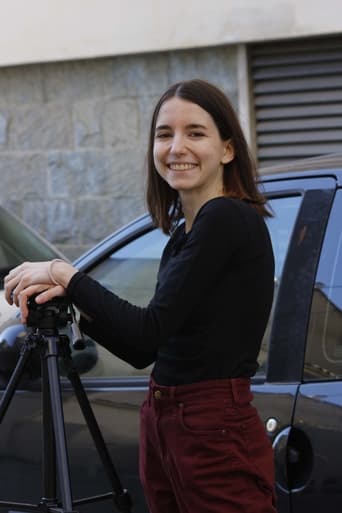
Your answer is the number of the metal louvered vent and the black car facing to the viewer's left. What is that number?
1

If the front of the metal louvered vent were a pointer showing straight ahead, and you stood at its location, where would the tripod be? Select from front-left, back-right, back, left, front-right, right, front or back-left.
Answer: front

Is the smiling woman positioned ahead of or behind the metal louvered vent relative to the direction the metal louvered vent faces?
ahead

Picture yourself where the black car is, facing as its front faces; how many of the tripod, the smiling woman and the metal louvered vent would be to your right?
1

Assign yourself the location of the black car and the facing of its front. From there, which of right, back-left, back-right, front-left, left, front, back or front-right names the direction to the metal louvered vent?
right

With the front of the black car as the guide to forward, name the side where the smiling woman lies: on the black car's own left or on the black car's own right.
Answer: on the black car's own left

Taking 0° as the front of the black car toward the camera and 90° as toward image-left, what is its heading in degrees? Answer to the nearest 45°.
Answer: approximately 90°

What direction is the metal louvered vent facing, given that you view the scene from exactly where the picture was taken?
facing the viewer

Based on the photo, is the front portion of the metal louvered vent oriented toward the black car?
yes

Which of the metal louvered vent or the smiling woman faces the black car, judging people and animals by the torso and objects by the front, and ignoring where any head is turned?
the metal louvered vent

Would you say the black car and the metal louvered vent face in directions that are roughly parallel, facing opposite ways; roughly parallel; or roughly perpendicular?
roughly perpendicular
